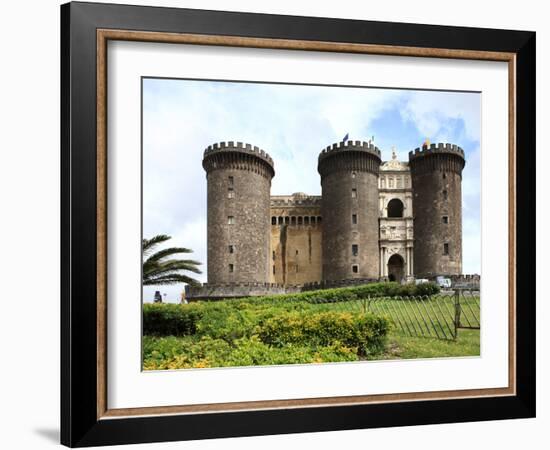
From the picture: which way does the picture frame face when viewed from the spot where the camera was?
facing the viewer and to the right of the viewer
